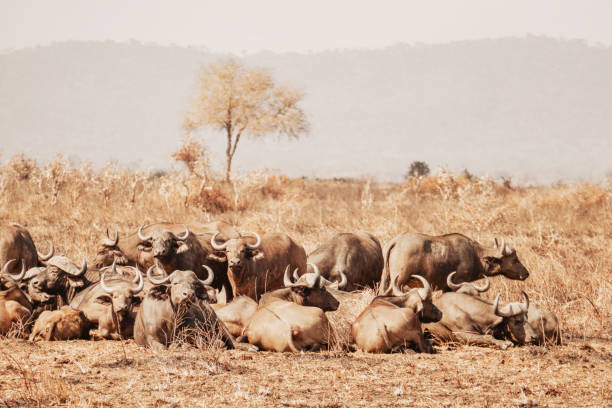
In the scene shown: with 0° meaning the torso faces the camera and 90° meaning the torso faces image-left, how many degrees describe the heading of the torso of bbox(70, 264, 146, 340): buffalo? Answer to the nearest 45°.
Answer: approximately 315°

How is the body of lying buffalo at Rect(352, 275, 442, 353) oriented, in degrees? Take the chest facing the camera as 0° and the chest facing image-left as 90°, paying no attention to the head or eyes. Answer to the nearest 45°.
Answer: approximately 225°

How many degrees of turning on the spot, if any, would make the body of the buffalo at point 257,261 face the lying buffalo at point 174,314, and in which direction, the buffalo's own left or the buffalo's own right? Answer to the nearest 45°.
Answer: approximately 45° to the buffalo's own left

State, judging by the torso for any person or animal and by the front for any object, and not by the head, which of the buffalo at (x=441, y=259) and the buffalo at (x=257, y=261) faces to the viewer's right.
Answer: the buffalo at (x=441, y=259)

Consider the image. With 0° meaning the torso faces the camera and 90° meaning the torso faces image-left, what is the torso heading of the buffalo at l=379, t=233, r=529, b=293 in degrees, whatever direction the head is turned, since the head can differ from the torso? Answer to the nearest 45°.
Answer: approximately 270°

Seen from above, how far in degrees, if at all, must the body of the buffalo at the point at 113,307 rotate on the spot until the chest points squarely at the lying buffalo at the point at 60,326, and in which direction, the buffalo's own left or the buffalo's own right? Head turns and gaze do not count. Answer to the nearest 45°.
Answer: approximately 135° to the buffalo's own right

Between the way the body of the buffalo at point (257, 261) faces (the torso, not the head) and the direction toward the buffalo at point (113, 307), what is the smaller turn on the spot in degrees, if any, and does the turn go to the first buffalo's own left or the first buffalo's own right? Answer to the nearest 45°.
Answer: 0° — it already faces it

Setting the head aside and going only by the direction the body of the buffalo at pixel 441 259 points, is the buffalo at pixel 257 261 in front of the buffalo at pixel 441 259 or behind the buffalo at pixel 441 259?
behind

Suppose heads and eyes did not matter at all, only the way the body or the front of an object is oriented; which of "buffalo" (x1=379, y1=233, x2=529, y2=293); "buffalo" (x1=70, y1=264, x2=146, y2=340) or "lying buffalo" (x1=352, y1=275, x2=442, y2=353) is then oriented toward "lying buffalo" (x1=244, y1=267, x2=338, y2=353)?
"buffalo" (x1=70, y1=264, x2=146, y2=340)
